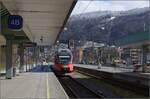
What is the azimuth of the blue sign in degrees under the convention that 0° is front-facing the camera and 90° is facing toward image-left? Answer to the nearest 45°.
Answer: approximately 0°
